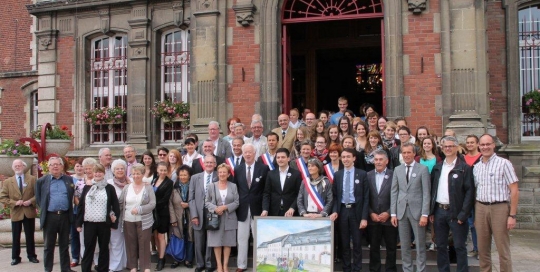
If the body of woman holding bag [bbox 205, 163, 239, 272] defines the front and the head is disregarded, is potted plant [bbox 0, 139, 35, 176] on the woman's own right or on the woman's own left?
on the woman's own right

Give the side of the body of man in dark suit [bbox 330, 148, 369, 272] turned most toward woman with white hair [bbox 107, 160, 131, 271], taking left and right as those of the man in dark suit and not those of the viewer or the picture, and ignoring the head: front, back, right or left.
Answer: right

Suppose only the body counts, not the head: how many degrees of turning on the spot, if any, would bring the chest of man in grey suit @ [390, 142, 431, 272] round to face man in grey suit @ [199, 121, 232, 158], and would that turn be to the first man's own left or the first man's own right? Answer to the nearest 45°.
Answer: approximately 90° to the first man's own right

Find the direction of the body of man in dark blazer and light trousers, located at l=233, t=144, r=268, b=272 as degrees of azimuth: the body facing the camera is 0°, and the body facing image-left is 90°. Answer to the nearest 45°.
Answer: approximately 0°

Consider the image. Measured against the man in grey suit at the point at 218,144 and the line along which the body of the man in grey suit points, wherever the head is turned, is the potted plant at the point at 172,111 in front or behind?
behind

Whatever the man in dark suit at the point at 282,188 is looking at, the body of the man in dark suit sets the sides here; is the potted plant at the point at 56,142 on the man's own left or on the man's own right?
on the man's own right

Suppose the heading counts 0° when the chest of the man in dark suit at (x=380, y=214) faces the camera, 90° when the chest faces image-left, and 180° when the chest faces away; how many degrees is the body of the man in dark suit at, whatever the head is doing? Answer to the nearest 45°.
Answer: approximately 0°
